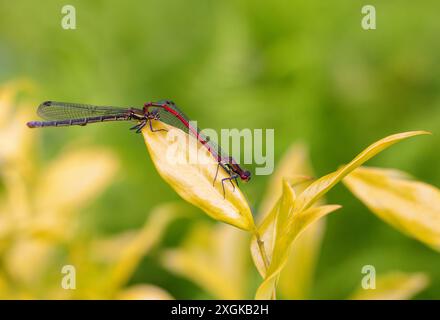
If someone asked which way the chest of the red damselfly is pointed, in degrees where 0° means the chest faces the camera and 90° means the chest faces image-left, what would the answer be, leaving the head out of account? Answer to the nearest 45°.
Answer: approximately 270°
